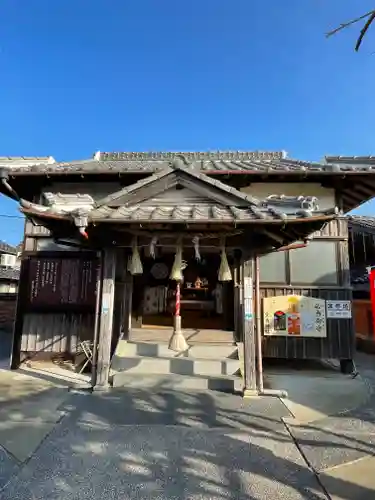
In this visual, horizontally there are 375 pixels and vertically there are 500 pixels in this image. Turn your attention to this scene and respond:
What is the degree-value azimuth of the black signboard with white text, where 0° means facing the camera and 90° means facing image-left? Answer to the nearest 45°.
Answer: approximately 0°

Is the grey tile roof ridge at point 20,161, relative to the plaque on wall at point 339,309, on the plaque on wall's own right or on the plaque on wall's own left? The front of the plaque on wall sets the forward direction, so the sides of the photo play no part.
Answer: on the plaque on wall's own right

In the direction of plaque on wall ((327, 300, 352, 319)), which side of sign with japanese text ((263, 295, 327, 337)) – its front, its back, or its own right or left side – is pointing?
left

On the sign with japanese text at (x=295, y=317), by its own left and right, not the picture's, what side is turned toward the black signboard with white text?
right

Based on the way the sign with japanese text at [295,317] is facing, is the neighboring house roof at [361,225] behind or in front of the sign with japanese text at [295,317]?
behind

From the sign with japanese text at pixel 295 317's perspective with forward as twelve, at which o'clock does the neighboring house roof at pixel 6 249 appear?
The neighboring house roof is roughly at 4 o'clock from the sign with japanese text.

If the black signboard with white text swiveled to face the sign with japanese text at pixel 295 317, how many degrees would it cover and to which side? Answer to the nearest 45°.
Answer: approximately 90° to its left

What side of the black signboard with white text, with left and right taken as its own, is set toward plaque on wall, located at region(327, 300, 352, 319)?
left

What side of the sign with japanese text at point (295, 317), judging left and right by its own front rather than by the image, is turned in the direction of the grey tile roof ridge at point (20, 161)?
right
